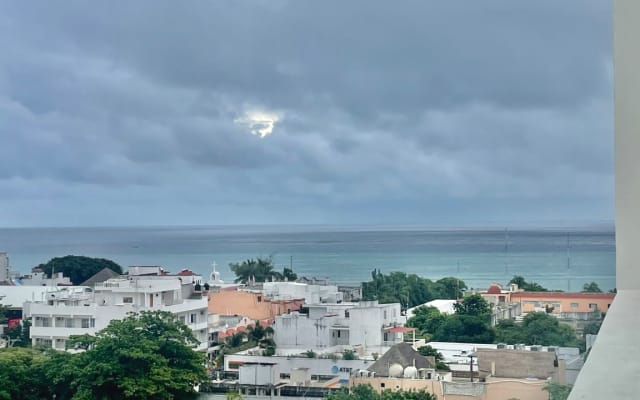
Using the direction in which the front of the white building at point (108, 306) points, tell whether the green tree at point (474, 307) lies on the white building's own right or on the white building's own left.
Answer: on the white building's own left

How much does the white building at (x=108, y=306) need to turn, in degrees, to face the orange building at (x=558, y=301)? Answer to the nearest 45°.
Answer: approximately 90° to its left

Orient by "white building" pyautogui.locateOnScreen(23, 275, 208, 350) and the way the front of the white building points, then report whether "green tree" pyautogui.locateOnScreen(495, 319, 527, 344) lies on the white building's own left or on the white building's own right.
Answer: on the white building's own left

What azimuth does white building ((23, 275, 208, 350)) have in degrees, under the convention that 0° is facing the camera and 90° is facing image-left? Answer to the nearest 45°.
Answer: approximately 0°

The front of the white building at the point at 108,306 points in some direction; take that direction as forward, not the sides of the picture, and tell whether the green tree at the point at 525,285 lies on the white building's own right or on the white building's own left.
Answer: on the white building's own left
